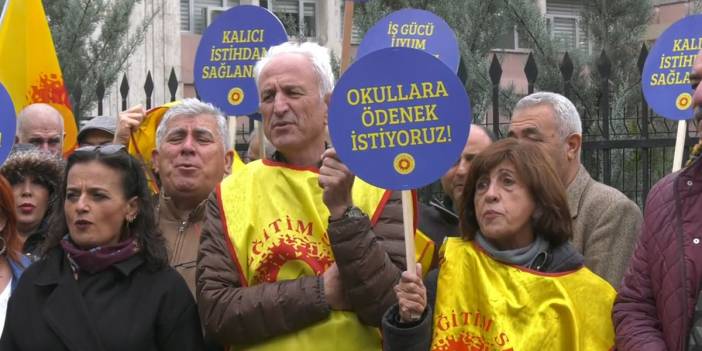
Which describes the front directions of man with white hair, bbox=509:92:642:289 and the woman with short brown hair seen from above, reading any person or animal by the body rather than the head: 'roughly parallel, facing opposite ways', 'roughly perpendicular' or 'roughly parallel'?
roughly parallel

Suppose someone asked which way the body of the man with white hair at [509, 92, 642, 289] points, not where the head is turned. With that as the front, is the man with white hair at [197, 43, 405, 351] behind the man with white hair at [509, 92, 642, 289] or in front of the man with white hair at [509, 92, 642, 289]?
in front

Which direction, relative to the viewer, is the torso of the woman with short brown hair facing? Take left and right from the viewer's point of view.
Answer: facing the viewer and to the left of the viewer

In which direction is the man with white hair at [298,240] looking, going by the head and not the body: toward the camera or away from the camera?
toward the camera

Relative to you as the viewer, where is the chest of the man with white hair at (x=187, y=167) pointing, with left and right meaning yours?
facing the viewer

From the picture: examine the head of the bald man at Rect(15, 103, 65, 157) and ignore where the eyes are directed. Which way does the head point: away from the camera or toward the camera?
toward the camera

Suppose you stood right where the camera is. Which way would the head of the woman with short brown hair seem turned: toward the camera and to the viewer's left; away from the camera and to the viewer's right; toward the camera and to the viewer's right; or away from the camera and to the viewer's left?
toward the camera and to the viewer's left

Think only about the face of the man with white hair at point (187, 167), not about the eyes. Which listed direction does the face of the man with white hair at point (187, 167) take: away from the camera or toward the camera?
toward the camera

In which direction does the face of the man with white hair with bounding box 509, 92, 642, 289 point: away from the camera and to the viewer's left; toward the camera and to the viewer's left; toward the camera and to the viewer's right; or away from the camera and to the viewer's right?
toward the camera and to the viewer's left

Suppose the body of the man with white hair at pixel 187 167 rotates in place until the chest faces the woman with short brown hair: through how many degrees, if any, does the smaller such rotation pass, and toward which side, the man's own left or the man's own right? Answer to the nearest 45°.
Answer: approximately 45° to the man's own left

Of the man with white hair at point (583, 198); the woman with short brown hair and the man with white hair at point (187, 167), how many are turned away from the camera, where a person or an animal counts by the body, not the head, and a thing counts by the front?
0

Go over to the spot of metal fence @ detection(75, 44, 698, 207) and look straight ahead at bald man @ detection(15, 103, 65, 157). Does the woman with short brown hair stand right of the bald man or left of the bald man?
left
